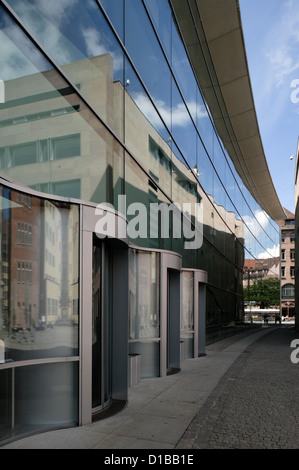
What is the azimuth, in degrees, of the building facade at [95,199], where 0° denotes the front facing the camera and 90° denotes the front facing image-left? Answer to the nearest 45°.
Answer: approximately 315°
